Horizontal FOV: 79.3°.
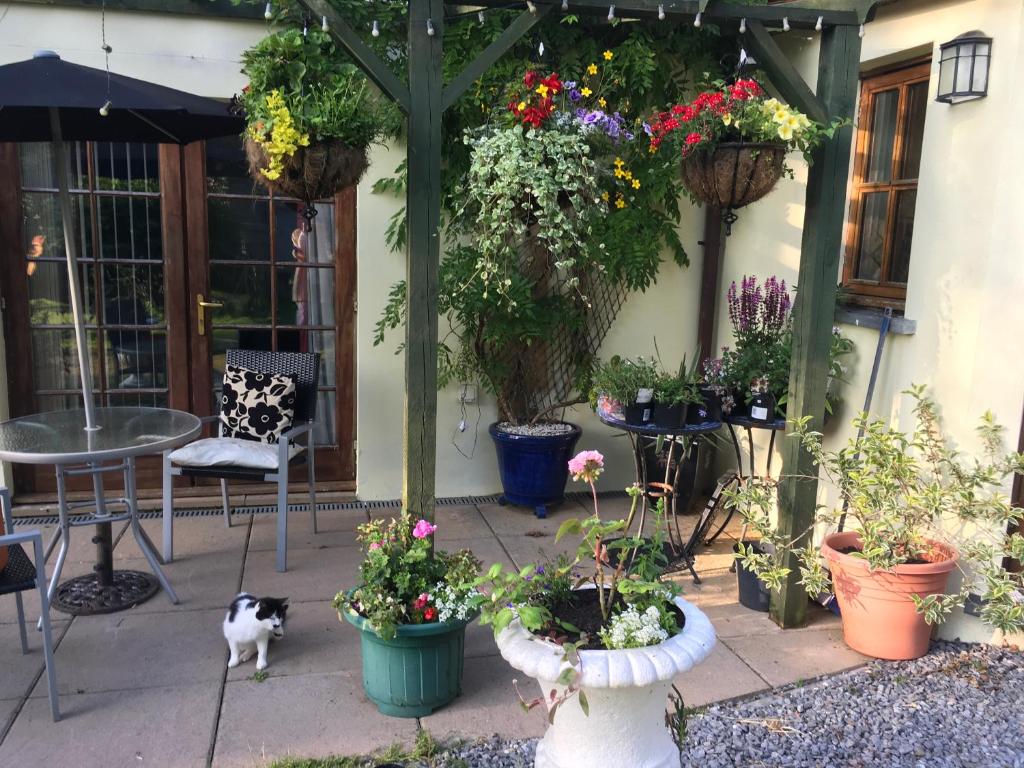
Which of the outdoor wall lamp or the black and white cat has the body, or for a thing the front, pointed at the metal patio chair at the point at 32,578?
the outdoor wall lamp

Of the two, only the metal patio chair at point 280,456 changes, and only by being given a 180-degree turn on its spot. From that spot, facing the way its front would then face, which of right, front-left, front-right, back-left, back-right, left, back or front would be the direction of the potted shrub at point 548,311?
front-right

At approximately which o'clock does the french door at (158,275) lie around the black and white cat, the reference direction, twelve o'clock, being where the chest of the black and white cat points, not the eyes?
The french door is roughly at 7 o'clock from the black and white cat.

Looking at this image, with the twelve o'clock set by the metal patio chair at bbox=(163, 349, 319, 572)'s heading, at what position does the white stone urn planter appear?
The white stone urn planter is roughly at 10 o'clock from the metal patio chair.

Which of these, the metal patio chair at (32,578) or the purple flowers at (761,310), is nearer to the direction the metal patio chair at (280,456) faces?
the metal patio chair

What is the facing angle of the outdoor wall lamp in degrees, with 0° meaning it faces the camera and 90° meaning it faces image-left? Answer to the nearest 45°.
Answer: approximately 45°

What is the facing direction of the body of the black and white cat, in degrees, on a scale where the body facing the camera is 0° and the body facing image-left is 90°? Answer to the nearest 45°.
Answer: approximately 315°

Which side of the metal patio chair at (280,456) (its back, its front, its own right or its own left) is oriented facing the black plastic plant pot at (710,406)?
left

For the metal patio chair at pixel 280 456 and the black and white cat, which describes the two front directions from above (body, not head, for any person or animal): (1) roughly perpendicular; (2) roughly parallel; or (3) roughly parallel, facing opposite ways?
roughly perpendicular
